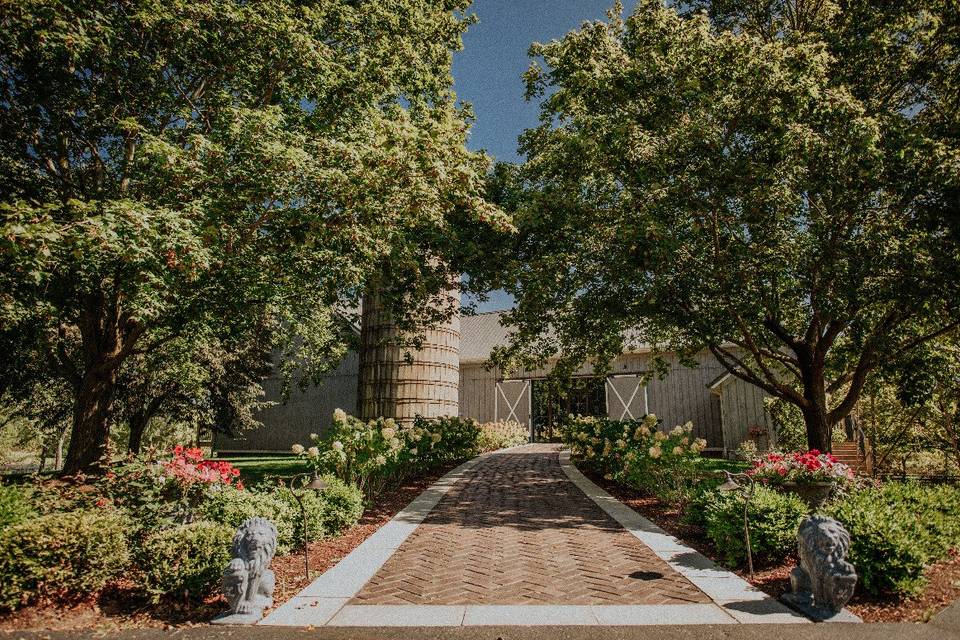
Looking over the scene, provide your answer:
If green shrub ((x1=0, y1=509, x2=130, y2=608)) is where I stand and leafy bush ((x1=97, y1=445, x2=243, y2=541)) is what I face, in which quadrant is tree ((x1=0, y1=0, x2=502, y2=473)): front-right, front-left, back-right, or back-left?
front-left

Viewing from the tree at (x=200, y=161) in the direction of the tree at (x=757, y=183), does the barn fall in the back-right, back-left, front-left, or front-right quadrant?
front-left

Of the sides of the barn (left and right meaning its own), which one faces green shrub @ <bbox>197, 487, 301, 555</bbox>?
front

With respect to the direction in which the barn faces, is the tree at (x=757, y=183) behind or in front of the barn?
in front

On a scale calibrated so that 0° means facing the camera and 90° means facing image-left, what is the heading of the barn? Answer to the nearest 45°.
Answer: approximately 0°

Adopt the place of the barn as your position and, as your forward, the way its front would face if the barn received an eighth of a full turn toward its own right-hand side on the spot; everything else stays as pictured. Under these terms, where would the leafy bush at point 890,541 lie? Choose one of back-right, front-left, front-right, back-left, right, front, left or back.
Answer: front-left

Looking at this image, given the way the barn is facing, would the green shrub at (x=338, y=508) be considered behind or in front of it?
in front

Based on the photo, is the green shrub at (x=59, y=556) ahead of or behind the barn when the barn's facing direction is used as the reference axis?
ahead
